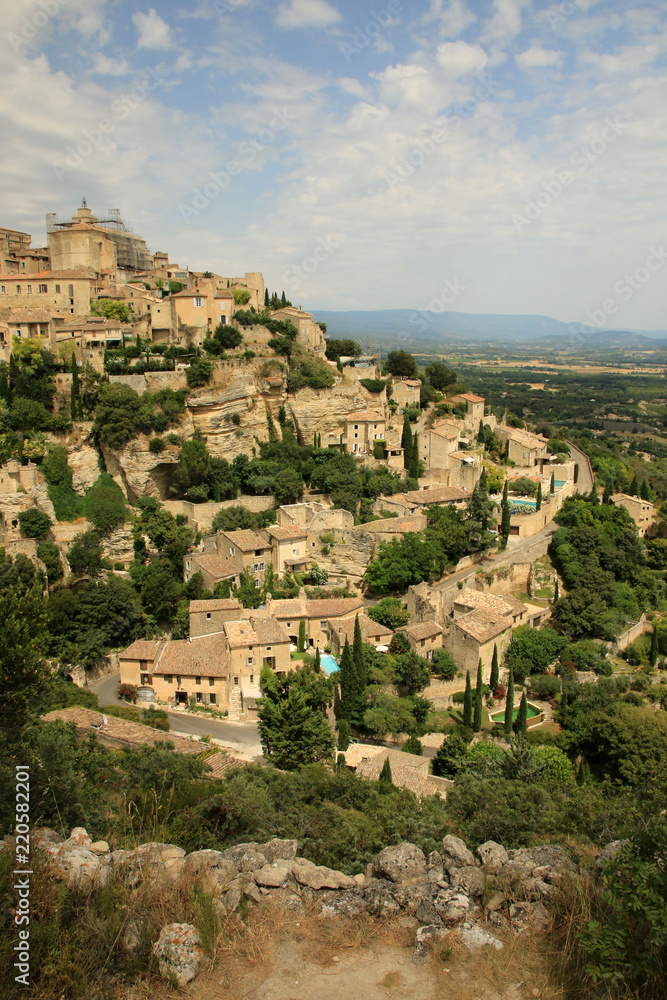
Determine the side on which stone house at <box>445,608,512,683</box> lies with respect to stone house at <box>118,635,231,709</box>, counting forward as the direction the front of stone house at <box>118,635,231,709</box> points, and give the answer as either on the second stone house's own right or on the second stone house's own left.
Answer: on the second stone house's own left

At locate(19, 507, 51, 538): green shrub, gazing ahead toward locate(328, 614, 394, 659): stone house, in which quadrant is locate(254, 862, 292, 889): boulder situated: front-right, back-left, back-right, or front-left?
front-right

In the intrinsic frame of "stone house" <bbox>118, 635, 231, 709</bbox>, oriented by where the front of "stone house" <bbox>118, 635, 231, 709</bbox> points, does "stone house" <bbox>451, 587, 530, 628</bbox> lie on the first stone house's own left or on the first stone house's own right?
on the first stone house's own left

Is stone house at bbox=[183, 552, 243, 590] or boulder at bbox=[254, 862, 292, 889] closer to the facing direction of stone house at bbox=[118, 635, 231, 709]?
the boulder

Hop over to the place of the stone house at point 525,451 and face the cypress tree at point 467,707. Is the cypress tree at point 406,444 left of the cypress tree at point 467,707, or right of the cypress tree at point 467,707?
right

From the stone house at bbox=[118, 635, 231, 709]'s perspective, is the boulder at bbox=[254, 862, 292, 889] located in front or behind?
in front

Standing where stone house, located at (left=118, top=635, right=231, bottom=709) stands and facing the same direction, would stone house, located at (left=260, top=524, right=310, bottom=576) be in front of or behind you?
behind

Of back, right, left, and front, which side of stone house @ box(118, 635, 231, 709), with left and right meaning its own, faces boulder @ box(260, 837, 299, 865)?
front

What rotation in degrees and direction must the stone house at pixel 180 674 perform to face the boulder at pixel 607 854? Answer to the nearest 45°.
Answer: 0° — it already faces it

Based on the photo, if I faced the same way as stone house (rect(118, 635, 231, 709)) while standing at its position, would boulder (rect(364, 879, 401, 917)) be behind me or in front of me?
in front

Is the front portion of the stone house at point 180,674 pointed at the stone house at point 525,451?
no

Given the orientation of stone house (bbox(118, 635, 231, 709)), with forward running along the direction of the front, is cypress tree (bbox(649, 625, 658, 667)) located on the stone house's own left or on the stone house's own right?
on the stone house's own left

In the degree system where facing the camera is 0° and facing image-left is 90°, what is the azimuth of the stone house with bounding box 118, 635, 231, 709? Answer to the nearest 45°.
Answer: approximately 0°

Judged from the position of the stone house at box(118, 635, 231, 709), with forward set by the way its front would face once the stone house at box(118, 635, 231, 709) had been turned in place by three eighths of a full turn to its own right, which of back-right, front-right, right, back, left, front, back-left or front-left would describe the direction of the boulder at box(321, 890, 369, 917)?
back-left

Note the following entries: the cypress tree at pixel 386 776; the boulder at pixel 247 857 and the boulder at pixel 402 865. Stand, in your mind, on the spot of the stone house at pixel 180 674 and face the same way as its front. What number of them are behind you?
0

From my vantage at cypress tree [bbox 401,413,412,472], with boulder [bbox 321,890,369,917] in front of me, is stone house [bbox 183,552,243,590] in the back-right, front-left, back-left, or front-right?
front-right

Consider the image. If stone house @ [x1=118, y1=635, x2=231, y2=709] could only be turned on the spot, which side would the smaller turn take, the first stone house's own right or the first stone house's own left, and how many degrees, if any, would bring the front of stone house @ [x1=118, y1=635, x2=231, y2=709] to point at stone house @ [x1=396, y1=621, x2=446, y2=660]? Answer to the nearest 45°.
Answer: approximately 90° to the first stone house's own left

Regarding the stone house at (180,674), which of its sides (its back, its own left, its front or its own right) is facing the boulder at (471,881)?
front

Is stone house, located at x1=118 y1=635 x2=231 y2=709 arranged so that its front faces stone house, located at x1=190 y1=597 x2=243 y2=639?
no

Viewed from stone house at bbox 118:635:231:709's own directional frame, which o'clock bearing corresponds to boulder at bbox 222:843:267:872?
The boulder is roughly at 12 o'clock from the stone house.

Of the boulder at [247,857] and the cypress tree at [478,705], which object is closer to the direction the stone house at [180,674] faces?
the boulder
